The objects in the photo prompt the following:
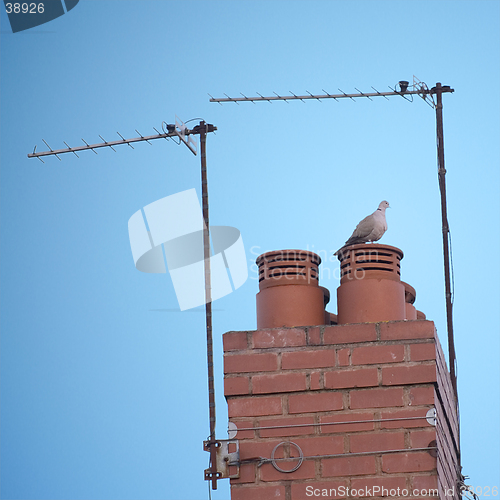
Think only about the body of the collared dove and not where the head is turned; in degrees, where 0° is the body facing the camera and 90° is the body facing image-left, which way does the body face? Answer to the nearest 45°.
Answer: approximately 270°

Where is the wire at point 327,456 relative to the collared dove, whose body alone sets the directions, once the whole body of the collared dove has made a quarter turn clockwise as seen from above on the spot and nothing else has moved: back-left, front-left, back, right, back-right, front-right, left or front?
front
